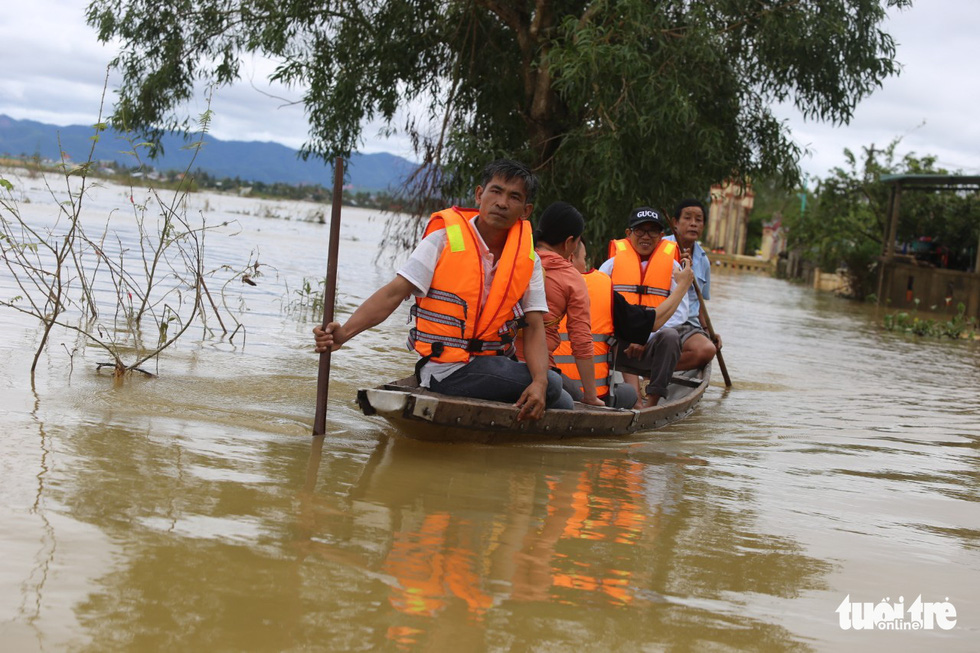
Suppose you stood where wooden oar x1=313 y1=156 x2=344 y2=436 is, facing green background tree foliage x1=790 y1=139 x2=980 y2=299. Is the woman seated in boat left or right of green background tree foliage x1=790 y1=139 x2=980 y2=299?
right

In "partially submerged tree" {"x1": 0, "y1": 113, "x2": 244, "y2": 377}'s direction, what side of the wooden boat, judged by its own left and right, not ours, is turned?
right

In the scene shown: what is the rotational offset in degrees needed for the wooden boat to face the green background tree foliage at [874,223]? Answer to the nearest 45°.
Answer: approximately 135° to its right

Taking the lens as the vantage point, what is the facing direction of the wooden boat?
facing the viewer and to the left of the viewer
